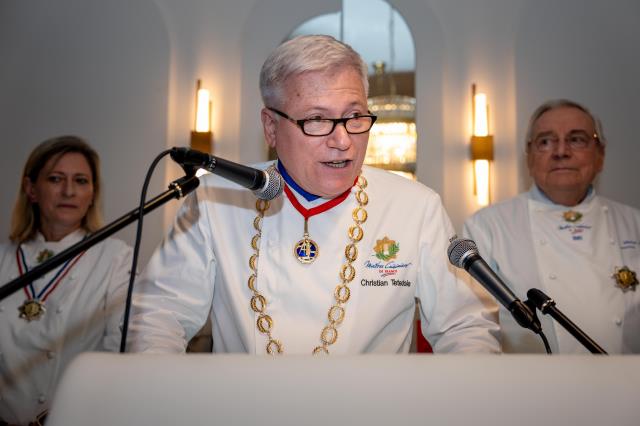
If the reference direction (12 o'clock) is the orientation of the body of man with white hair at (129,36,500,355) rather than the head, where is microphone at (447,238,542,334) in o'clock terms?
The microphone is roughly at 11 o'clock from the man with white hair.

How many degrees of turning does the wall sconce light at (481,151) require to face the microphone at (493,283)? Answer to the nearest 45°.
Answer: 0° — it already faces it

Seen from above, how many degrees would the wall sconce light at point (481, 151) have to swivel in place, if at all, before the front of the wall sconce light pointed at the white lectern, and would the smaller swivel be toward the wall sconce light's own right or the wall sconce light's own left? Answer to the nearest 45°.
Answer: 0° — it already faces it

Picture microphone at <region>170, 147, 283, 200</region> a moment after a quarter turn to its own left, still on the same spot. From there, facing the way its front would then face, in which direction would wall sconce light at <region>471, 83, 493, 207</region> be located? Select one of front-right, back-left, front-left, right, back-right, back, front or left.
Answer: front-right

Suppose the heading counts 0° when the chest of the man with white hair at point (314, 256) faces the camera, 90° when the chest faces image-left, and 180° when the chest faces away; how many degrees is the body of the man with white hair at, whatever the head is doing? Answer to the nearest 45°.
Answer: approximately 0°

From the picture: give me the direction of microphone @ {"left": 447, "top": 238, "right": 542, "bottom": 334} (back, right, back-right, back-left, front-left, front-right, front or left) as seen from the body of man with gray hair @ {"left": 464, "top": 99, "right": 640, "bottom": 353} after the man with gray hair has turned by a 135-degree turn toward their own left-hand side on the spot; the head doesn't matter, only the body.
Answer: back-right

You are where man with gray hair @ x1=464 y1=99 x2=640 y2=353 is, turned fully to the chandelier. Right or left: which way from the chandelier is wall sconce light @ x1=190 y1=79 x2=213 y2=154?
left

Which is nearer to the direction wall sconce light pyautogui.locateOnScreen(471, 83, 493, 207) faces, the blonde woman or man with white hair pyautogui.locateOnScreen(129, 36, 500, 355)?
the man with white hair

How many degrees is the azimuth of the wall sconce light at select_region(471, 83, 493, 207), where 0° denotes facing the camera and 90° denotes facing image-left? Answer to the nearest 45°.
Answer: approximately 0°

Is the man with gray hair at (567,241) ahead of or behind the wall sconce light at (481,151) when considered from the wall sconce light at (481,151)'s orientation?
ahead

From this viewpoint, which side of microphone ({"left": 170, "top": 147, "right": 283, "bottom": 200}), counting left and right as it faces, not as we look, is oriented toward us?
right

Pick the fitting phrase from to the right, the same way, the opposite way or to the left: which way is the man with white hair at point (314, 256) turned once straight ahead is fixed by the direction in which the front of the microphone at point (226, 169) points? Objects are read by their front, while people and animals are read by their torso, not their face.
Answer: to the right
